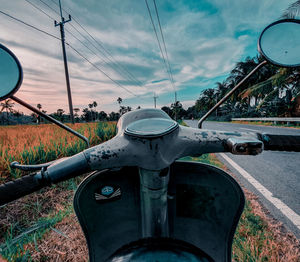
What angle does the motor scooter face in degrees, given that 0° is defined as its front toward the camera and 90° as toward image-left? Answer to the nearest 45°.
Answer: approximately 180°
